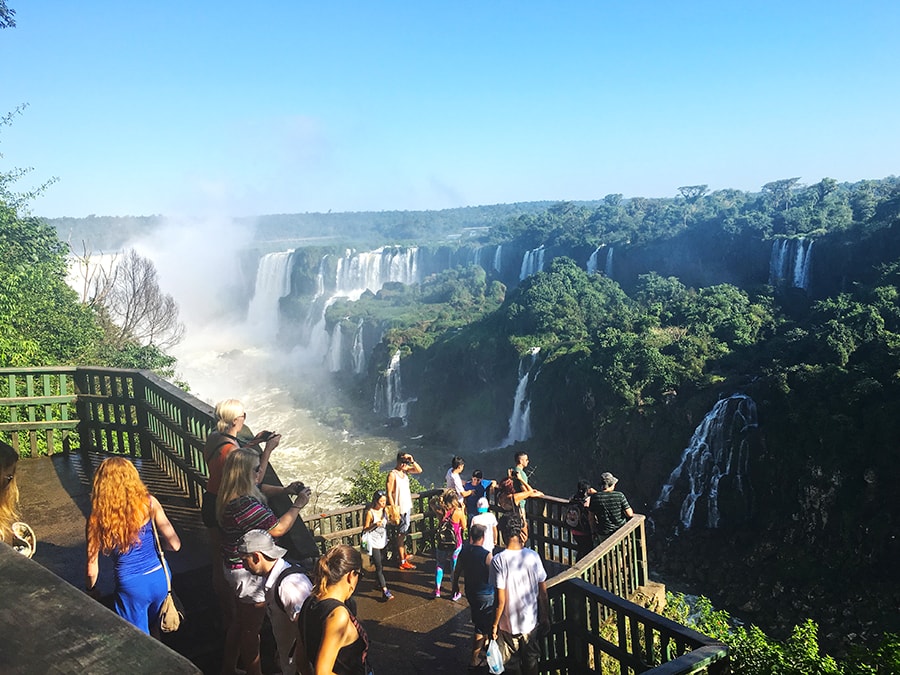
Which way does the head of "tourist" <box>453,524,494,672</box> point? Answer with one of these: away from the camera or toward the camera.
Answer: away from the camera

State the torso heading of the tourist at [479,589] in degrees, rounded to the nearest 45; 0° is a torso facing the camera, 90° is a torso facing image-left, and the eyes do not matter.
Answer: approximately 180°

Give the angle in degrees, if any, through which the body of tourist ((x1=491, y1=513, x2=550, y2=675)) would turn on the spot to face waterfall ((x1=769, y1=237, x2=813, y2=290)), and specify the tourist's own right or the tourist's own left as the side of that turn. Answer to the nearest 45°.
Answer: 0° — they already face it

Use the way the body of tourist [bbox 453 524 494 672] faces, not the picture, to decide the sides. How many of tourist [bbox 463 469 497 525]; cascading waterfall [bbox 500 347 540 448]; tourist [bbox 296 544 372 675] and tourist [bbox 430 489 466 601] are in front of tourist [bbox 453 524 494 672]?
3

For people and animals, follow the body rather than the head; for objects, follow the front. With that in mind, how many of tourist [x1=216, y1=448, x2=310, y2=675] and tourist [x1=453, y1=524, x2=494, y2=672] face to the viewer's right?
1

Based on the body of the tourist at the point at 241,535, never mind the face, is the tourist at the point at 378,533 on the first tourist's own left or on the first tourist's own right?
on the first tourist's own left

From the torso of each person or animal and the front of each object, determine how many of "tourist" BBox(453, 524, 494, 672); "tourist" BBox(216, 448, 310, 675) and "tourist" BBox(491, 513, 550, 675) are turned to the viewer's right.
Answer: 1

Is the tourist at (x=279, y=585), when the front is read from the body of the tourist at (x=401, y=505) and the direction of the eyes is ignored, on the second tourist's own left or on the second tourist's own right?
on the second tourist's own right

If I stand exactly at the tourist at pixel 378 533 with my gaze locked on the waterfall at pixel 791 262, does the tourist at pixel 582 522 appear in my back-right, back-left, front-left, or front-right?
front-right

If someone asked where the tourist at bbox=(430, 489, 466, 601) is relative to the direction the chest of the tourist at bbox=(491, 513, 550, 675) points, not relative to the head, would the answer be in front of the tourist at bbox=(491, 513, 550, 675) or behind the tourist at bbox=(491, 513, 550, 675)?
in front

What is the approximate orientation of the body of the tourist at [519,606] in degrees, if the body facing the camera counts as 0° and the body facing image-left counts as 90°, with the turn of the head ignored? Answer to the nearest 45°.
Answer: approximately 180°

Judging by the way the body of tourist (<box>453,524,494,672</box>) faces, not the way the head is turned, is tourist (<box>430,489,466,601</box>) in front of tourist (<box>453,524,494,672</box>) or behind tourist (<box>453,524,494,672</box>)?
in front

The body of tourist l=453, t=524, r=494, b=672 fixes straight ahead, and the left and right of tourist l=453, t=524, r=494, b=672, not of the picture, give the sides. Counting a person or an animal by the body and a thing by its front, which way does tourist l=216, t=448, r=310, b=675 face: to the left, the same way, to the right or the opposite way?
to the right

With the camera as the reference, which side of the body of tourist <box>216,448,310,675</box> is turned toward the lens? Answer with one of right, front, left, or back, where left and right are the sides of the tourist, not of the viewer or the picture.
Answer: right

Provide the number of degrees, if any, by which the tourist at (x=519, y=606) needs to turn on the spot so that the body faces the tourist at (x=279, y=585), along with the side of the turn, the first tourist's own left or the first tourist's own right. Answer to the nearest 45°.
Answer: approximately 135° to the first tourist's own left

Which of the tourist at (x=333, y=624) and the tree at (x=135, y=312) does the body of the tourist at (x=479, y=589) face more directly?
the tree

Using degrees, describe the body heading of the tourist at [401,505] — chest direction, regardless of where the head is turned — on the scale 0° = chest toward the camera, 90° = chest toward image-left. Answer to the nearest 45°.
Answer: approximately 315°

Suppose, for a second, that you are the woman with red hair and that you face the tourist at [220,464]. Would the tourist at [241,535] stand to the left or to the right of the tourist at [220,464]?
right
